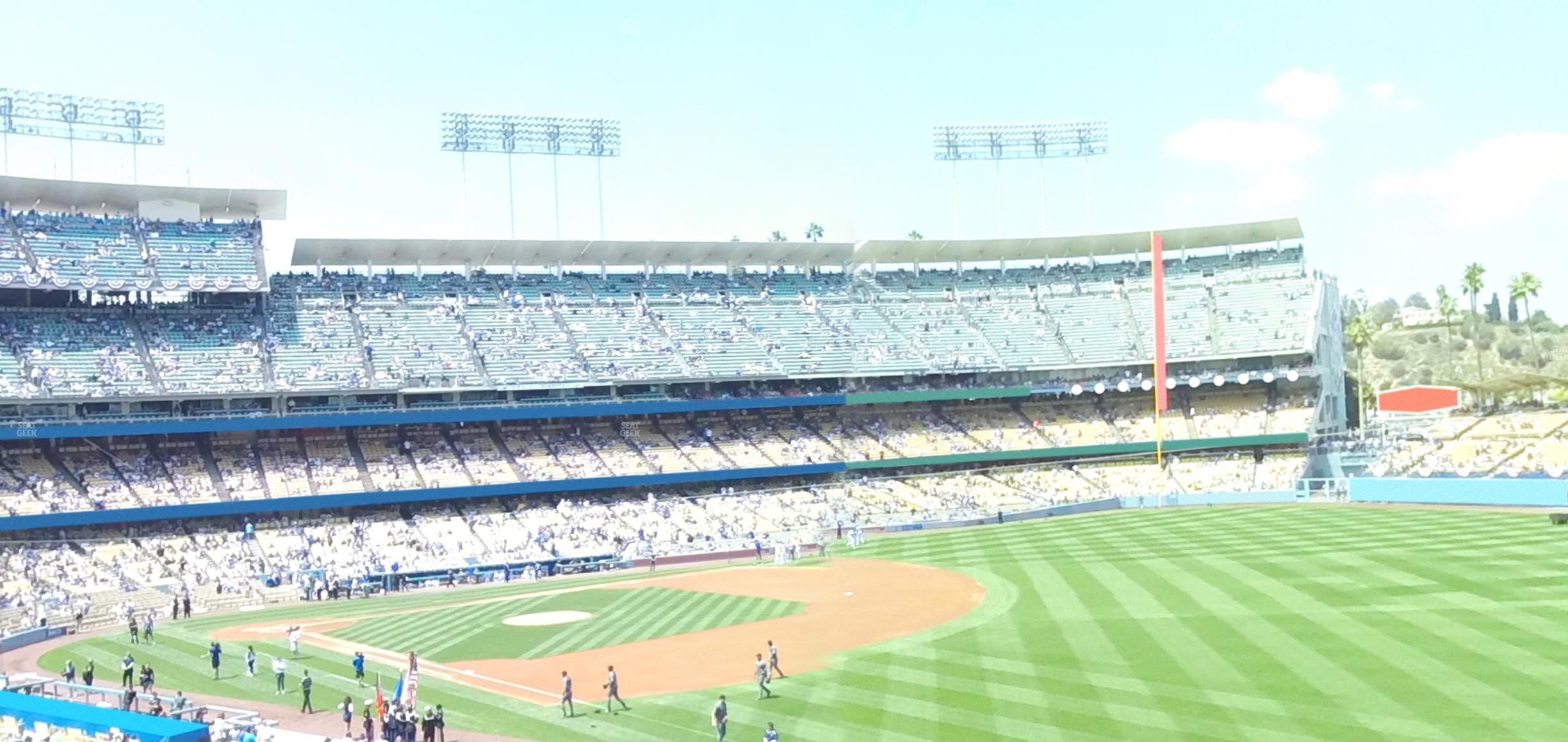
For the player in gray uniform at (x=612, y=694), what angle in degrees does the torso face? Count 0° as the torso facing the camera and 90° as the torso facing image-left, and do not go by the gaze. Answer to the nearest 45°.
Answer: approximately 90°

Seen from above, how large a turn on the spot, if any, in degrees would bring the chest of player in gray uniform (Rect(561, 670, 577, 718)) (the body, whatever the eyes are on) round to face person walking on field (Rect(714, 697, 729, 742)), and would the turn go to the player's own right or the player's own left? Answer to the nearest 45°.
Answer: approximately 135° to the player's own left

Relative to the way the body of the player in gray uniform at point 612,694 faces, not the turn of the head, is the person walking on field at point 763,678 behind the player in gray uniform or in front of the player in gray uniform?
behind

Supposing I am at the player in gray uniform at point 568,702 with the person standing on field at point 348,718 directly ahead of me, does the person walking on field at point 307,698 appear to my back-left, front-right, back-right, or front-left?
front-right

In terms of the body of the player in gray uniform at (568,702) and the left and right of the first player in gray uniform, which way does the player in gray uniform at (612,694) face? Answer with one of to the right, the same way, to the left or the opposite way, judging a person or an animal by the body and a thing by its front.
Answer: the same way

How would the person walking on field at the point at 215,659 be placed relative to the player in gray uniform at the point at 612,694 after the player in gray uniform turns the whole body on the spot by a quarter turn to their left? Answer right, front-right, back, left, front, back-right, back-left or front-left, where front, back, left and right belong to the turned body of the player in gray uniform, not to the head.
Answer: back-right

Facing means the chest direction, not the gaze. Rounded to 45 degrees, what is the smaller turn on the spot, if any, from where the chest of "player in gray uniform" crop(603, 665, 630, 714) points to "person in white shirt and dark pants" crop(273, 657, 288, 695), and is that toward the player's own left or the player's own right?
approximately 45° to the player's own right

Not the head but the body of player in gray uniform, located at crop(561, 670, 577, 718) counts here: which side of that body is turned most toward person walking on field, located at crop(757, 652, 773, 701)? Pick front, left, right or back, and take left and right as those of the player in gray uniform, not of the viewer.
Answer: back

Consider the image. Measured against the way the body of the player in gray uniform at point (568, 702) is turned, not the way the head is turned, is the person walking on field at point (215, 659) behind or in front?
in front

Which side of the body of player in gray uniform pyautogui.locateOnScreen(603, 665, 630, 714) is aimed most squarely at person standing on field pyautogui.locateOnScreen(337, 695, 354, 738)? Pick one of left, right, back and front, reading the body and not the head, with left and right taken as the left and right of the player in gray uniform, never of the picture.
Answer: front

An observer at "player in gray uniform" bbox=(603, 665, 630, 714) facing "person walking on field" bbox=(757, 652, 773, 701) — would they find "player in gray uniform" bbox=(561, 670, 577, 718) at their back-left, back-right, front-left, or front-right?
back-right
